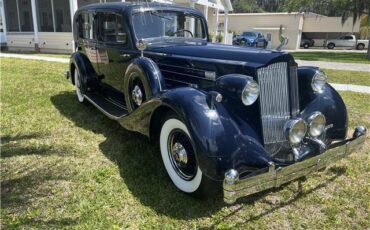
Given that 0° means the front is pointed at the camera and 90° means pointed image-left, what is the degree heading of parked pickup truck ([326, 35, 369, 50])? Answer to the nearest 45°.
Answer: approximately 90°

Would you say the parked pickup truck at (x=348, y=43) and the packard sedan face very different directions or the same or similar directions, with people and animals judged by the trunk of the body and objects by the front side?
very different directions

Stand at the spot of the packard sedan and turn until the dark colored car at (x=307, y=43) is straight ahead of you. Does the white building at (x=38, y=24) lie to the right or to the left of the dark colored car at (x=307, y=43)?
left

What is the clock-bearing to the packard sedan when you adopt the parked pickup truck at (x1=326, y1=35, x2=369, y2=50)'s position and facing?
The packard sedan is roughly at 9 o'clock from the parked pickup truck.

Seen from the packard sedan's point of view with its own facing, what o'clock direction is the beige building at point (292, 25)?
The beige building is roughly at 8 o'clock from the packard sedan.

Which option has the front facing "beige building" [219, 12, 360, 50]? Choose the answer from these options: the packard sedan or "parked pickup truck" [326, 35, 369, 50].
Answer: the parked pickup truck

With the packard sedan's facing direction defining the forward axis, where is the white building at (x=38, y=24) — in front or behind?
behind

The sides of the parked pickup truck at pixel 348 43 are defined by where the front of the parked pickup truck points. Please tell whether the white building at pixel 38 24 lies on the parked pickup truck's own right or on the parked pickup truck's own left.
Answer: on the parked pickup truck's own left

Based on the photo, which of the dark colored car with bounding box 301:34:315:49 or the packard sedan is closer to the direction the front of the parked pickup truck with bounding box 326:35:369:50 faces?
the dark colored car

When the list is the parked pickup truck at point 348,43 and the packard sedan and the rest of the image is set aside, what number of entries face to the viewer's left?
1

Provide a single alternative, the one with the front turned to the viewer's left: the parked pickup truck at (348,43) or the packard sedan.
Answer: the parked pickup truck

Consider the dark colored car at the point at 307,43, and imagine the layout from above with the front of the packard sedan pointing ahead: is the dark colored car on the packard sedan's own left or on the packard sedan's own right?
on the packard sedan's own left

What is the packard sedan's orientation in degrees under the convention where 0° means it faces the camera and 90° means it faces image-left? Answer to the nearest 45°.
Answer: approximately 315°
